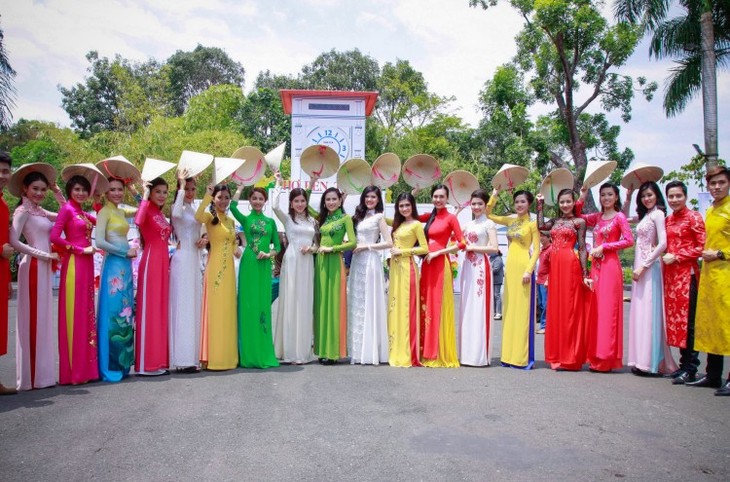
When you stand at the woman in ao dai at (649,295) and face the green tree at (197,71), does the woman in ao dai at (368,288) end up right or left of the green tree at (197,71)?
left

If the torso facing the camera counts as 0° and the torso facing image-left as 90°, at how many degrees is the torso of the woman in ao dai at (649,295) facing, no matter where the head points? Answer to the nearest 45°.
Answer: approximately 45°

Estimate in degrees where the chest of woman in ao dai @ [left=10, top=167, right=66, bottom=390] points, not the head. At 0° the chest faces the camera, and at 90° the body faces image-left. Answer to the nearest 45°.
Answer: approximately 315°

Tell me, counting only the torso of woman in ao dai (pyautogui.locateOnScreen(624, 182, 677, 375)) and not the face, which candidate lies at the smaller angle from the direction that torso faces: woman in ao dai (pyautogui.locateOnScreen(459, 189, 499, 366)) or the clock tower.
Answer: the woman in ao dai

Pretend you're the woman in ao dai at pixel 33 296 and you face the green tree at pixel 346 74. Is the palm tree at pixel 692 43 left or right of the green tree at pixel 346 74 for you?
right

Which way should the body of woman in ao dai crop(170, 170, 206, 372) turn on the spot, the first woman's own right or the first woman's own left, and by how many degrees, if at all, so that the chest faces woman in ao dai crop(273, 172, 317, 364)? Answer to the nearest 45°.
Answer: approximately 45° to the first woman's own left

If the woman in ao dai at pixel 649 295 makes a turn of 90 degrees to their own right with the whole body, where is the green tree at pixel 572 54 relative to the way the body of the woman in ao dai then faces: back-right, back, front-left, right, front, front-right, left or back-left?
front-right

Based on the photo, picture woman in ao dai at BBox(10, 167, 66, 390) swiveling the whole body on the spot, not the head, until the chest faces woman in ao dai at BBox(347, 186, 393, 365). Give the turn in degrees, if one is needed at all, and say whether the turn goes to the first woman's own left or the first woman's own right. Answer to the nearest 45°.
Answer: approximately 45° to the first woman's own left
